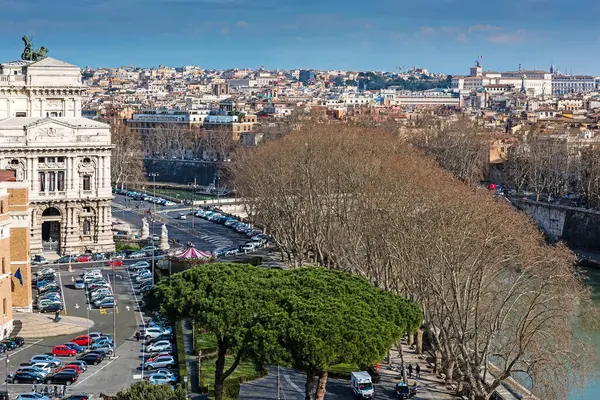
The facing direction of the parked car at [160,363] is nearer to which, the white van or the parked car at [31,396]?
the parked car

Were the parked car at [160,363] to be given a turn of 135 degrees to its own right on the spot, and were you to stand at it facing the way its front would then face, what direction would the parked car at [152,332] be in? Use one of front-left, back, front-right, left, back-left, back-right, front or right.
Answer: front-left

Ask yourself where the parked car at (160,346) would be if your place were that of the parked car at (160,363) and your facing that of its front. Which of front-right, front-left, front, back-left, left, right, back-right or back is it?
right

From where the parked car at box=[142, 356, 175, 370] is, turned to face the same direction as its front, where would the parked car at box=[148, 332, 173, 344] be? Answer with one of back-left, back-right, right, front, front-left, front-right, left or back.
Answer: right

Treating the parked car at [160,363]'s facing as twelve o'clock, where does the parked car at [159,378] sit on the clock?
the parked car at [159,378] is roughly at 9 o'clock from the parked car at [160,363].

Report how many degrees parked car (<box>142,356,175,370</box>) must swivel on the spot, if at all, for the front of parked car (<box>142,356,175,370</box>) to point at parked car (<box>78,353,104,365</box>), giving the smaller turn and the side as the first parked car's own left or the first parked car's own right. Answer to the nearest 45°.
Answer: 0° — it already faces it

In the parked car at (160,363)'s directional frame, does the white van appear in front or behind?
behind

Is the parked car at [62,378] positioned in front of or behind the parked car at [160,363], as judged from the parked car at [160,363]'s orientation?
in front

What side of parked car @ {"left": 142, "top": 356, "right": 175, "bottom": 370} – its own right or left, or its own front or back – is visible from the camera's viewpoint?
left

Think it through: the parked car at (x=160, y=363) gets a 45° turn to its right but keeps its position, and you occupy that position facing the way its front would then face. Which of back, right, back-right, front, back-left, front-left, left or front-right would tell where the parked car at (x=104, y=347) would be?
front

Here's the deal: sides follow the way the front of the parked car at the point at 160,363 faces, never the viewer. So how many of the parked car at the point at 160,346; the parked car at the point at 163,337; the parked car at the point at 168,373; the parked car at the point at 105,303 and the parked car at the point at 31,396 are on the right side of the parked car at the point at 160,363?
3

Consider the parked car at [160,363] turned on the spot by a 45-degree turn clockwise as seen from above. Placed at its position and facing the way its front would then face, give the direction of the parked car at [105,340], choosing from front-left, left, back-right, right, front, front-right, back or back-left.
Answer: front

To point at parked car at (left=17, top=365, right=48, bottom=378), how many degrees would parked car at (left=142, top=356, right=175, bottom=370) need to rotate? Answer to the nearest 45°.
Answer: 0° — it already faces it

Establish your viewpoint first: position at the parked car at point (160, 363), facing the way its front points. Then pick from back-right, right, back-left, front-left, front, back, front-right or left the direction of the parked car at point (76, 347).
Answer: front-right

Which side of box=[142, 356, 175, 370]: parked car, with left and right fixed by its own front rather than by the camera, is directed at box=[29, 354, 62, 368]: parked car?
front

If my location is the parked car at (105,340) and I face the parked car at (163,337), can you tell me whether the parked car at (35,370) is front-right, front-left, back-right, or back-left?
back-right
